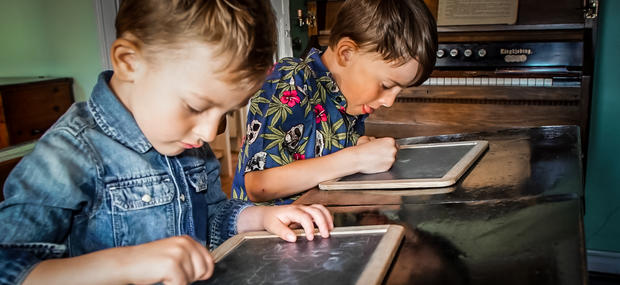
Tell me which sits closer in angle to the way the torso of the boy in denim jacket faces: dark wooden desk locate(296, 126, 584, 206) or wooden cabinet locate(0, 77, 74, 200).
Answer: the dark wooden desk

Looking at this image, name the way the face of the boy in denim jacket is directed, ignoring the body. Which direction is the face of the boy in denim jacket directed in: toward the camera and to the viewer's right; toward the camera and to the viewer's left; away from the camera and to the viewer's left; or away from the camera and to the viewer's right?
toward the camera and to the viewer's right

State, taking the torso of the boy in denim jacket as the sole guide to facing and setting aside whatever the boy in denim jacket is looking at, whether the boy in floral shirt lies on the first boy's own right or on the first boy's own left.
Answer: on the first boy's own left

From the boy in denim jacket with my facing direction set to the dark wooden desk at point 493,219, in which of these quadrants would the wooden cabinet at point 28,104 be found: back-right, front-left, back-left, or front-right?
back-left

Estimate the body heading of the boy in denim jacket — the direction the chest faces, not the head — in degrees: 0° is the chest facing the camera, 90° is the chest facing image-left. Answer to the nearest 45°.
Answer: approximately 315°

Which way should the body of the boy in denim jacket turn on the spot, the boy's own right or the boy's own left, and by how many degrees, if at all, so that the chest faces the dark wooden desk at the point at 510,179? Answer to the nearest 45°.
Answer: approximately 45° to the boy's own left

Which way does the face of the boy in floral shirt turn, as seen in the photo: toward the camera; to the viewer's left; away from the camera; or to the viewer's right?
to the viewer's right

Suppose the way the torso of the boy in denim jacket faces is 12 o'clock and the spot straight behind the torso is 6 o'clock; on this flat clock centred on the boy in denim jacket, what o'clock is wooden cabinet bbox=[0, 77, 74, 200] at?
The wooden cabinet is roughly at 7 o'clock from the boy in denim jacket.

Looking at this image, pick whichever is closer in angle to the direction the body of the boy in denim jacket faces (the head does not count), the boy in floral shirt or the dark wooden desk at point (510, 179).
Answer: the dark wooden desk
